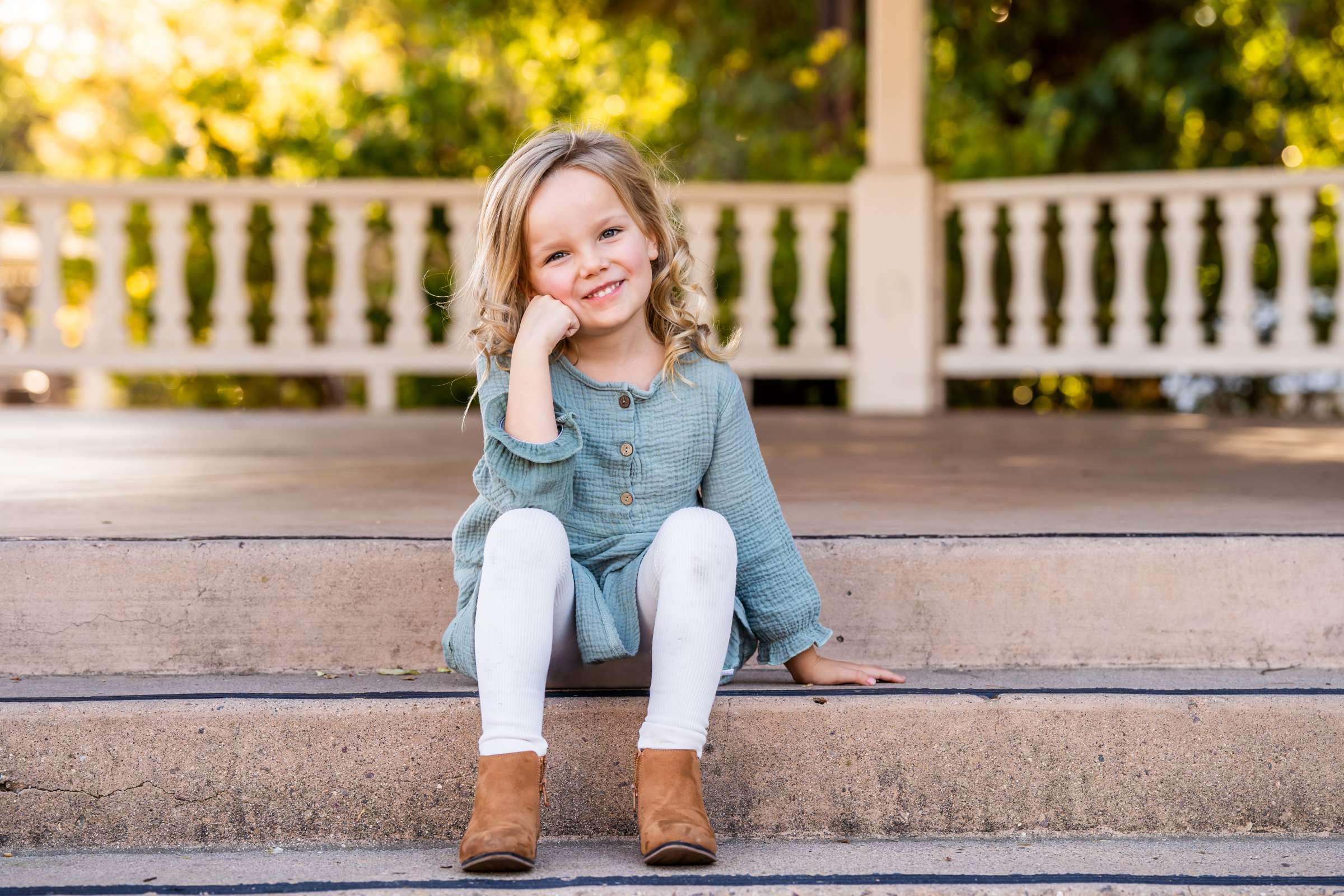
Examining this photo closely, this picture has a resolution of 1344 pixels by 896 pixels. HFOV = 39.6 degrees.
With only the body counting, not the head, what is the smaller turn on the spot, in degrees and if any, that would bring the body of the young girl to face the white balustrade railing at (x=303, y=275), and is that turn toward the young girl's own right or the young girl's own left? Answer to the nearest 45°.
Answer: approximately 180°

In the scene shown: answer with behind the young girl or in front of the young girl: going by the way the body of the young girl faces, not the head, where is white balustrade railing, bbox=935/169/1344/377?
behind

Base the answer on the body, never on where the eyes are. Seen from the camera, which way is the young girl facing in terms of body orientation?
toward the camera
